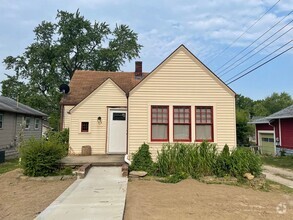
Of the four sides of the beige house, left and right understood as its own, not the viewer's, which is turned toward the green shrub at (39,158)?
right

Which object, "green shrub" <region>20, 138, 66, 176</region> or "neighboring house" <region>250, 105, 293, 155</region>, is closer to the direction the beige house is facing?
the green shrub

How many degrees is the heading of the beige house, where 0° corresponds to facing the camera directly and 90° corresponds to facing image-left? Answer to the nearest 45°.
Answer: approximately 0°

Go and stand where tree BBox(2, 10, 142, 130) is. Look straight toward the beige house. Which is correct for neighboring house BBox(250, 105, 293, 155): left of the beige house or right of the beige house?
left

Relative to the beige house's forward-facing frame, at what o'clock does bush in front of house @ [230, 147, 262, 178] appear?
The bush in front of house is roughly at 10 o'clock from the beige house.

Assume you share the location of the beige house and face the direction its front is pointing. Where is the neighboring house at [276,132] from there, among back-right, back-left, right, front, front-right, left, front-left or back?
back-left

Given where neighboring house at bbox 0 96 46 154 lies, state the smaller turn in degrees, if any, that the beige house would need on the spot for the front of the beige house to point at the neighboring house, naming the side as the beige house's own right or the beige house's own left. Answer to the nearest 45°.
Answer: approximately 135° to the beige house's own right
